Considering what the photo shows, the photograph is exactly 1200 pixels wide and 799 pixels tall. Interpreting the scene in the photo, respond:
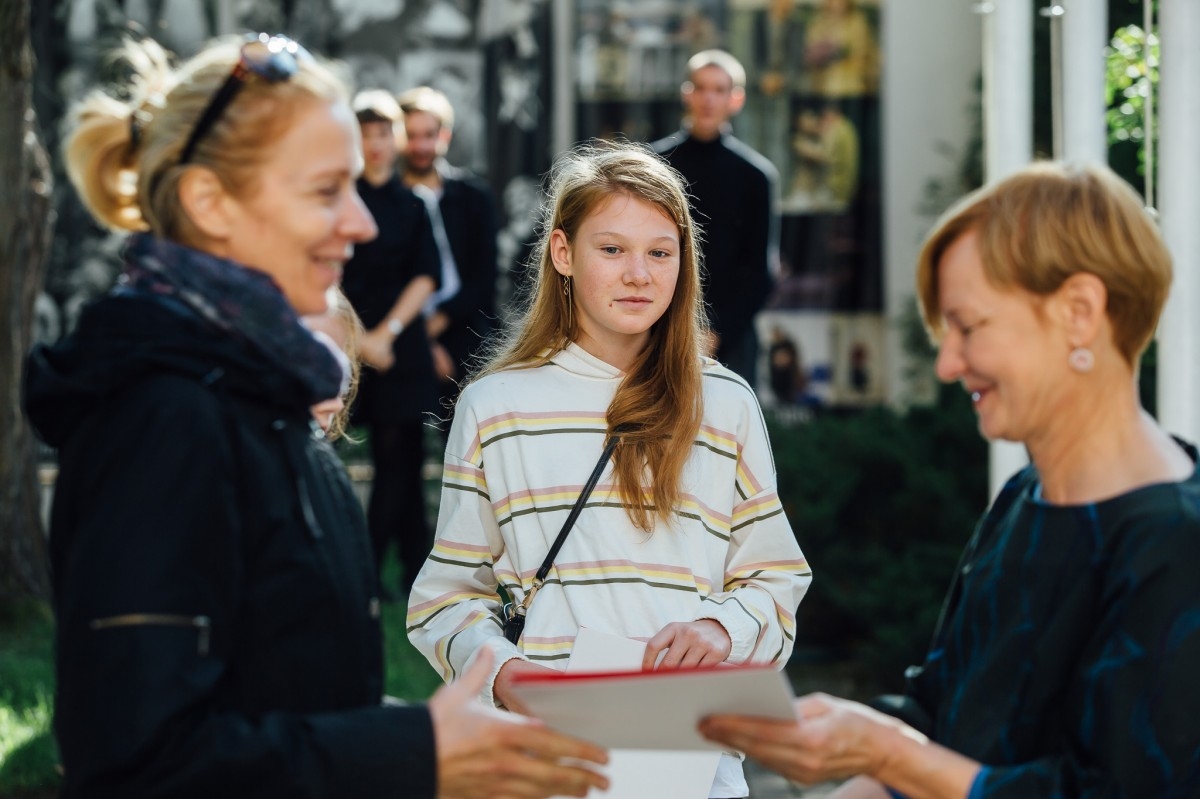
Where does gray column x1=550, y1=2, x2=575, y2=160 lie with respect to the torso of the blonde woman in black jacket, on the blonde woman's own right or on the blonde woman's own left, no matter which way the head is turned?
on the blonde woman's own left

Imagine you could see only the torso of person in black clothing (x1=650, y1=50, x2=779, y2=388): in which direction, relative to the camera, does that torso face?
toward the camera

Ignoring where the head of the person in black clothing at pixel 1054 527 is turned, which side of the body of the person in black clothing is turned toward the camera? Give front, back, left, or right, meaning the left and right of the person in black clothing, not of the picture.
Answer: left

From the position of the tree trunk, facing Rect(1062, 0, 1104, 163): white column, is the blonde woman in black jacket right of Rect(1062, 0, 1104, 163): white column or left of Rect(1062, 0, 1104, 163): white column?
right

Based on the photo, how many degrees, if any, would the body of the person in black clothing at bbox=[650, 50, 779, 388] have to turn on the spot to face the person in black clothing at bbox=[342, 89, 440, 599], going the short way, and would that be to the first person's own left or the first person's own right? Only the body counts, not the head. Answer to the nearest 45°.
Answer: approximately 90° to the first person's own right

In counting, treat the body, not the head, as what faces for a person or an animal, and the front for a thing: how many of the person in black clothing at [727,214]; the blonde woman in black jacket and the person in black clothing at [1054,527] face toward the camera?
1

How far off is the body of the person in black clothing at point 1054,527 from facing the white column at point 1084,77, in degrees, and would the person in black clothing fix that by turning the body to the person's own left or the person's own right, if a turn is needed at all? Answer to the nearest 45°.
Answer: approximately 90° to the person's own right

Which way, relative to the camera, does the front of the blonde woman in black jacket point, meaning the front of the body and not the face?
to the viewer's right

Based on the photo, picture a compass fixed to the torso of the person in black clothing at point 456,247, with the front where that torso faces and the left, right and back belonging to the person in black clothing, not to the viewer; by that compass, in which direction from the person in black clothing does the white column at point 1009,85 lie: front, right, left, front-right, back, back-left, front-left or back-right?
left

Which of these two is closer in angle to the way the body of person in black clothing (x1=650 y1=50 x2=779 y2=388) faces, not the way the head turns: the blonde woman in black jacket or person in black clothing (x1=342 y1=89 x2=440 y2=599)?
the blonde woman in black jacket

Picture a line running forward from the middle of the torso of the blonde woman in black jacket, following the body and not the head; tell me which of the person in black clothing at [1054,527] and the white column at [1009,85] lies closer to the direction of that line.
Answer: the person in black clothing

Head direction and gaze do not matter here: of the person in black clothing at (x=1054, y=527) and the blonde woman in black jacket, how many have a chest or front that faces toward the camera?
0

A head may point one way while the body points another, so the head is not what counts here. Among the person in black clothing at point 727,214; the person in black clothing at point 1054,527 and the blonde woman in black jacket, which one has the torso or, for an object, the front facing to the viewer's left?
the person in black clothing at point 1054,527

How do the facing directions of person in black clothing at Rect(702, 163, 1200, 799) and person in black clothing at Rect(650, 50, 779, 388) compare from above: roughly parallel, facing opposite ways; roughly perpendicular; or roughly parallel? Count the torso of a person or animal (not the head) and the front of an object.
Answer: roughly perpendicular

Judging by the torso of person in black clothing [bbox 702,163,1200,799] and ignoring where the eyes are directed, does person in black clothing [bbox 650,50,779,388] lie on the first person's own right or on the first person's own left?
on the first person's own right
